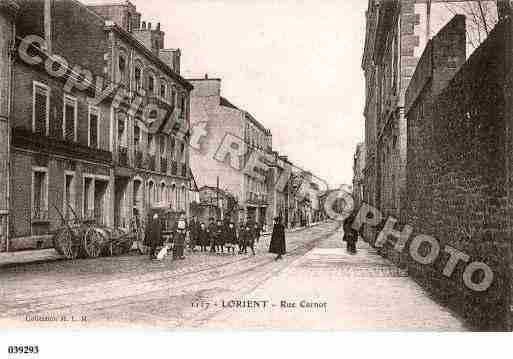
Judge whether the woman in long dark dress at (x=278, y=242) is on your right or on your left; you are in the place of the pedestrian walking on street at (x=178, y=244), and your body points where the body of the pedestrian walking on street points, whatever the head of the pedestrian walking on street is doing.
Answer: on your left

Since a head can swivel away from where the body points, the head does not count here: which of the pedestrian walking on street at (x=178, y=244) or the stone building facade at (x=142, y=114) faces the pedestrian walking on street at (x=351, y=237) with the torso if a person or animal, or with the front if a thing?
the stone building facade

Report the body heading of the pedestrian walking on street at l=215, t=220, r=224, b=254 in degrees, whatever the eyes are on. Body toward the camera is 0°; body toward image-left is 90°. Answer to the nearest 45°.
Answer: approximately 0°

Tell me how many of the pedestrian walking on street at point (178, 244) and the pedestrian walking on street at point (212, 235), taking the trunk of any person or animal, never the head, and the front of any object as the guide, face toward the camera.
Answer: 2

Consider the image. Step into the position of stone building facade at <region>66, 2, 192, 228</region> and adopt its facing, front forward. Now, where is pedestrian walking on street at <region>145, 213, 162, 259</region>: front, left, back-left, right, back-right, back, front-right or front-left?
front-right
